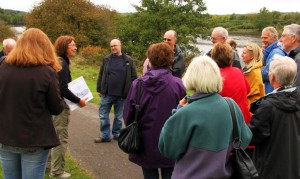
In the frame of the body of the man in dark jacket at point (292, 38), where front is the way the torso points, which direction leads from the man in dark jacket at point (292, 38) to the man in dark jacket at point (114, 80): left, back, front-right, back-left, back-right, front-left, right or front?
front

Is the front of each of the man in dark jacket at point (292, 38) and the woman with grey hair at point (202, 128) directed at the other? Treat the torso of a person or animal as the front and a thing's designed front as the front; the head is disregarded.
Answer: no

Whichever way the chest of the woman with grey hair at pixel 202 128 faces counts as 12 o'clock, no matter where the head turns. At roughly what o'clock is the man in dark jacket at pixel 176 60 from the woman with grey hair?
The man in dark jacket is roughly at 1 o'clock from the woman with grey hair.

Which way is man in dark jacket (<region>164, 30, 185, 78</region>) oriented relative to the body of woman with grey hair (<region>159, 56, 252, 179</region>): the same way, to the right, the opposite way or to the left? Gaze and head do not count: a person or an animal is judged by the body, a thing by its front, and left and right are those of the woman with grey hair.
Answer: to the left

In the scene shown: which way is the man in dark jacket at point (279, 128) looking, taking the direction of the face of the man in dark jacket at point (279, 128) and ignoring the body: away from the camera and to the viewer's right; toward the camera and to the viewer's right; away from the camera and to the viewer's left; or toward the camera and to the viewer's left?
away from the camera and to the viewer's left

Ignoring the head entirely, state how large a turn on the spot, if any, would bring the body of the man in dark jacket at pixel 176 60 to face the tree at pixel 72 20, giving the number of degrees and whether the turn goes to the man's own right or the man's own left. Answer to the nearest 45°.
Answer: approximately 135° to the man's own right

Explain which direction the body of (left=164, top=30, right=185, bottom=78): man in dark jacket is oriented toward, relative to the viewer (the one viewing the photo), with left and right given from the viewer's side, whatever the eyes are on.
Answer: facing the viewer and to the left of the viewer

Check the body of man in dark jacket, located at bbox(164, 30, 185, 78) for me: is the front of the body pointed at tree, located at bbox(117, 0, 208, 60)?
no

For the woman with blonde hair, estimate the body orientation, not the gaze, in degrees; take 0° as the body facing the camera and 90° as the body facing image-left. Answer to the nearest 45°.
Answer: approximately 90°

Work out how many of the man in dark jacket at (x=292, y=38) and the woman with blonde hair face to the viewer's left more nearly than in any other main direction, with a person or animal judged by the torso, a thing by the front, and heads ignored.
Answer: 2

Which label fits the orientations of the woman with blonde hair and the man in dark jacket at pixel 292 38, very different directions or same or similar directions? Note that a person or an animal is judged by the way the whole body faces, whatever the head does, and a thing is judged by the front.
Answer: same or similar directions

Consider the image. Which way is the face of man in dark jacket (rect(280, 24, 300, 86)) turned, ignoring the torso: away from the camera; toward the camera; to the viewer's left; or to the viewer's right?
to the viewer's left

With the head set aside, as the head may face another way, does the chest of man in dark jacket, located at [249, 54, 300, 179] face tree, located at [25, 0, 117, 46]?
yes

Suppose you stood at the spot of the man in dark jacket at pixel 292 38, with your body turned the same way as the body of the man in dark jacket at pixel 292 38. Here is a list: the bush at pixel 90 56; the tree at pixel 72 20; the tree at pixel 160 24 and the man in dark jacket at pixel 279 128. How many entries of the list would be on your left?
1

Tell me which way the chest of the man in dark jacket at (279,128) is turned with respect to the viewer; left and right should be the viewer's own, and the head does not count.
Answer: facing away from the viewer and to the left of the viewer

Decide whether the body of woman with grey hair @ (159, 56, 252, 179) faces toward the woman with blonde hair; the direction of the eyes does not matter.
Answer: no

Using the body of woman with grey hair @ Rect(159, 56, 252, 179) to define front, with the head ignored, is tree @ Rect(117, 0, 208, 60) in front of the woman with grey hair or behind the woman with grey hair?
in front

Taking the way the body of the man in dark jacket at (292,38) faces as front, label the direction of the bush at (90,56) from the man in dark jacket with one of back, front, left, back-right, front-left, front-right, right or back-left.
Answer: front-right

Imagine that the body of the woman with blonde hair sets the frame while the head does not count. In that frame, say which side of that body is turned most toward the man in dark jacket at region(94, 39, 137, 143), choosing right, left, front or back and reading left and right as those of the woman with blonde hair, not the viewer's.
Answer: front

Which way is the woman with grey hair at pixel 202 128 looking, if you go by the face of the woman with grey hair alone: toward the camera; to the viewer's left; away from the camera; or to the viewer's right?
away from the camera

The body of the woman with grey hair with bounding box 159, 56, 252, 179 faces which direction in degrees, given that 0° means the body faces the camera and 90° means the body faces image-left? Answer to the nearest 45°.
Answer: approximately 135°

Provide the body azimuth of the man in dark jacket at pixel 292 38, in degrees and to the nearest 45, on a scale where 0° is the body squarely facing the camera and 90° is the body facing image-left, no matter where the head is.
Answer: approximately 90°

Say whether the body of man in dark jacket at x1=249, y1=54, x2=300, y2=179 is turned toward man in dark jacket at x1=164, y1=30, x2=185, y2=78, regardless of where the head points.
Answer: yes

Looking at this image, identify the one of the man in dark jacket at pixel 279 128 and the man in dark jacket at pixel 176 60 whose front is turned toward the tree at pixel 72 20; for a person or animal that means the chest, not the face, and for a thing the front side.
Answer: the man in dark jacket at pixel 279 128
